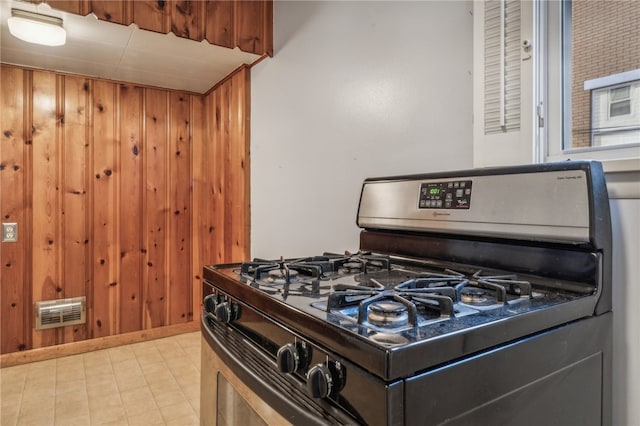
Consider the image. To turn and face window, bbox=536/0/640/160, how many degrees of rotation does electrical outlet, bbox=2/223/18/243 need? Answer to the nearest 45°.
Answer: approximately 45° to its left

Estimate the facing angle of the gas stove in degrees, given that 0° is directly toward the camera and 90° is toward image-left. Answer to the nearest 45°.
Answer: approximately 45°

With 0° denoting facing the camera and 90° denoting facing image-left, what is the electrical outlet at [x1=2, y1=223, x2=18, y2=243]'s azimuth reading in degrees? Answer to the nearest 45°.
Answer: approximately 0°

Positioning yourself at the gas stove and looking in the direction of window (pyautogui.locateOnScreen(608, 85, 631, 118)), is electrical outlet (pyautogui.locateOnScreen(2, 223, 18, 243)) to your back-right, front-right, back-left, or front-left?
back-left

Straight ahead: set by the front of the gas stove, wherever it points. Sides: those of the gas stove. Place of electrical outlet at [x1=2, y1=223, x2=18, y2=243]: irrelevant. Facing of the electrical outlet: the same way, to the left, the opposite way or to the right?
to the left

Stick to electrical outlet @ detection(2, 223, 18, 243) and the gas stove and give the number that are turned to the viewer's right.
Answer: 0

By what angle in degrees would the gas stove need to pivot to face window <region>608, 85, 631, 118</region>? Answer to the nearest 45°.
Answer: approximately 180°

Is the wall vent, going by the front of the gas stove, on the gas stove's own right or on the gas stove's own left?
on the gas stove's own right
